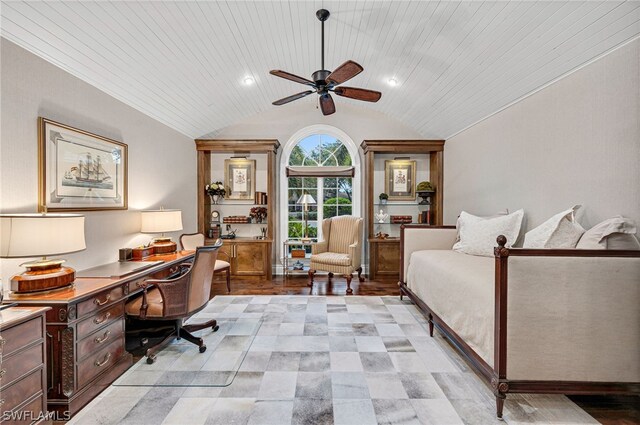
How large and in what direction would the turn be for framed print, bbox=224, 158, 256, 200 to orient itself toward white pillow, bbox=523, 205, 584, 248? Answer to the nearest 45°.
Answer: approximately 45° to its left

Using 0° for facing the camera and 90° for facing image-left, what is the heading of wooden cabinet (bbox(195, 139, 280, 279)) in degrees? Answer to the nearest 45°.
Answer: approximately 0°

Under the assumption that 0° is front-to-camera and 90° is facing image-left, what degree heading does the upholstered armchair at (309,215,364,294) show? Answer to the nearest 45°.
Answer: approximately 45°

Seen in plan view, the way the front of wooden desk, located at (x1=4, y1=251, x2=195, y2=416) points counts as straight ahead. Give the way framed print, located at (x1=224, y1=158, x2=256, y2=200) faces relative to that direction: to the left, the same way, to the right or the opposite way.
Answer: to the right

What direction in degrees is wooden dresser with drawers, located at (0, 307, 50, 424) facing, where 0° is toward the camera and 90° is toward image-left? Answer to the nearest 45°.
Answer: approximately 315°

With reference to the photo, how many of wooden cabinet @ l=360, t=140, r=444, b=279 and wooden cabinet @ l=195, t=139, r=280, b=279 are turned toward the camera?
2

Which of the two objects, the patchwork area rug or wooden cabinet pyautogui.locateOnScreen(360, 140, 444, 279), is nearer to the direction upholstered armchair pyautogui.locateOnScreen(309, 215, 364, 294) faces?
the patchwork area rug

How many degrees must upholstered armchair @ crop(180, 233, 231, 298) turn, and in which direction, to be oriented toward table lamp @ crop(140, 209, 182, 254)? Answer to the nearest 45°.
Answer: approximately 90° to its right

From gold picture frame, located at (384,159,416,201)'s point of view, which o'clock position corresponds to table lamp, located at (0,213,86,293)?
The table lamp is roughly at 1 o'clock from the gold picture frame.

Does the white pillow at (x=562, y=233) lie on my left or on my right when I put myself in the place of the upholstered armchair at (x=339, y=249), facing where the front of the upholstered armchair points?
on my left

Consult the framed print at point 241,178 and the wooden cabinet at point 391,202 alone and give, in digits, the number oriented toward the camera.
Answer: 2

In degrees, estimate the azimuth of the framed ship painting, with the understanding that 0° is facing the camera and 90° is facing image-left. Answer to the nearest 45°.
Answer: approximately 315°

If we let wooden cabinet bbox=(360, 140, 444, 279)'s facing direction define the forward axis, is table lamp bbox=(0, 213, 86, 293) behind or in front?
in front

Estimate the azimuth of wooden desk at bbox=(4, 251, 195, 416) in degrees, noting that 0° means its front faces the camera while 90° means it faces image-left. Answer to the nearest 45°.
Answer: approximately 315°

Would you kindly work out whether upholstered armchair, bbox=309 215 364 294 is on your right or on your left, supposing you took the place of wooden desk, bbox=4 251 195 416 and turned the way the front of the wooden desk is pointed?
on your left

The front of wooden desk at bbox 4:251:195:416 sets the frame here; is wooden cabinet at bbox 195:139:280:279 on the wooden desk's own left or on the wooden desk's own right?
on the wooden desk's own left
